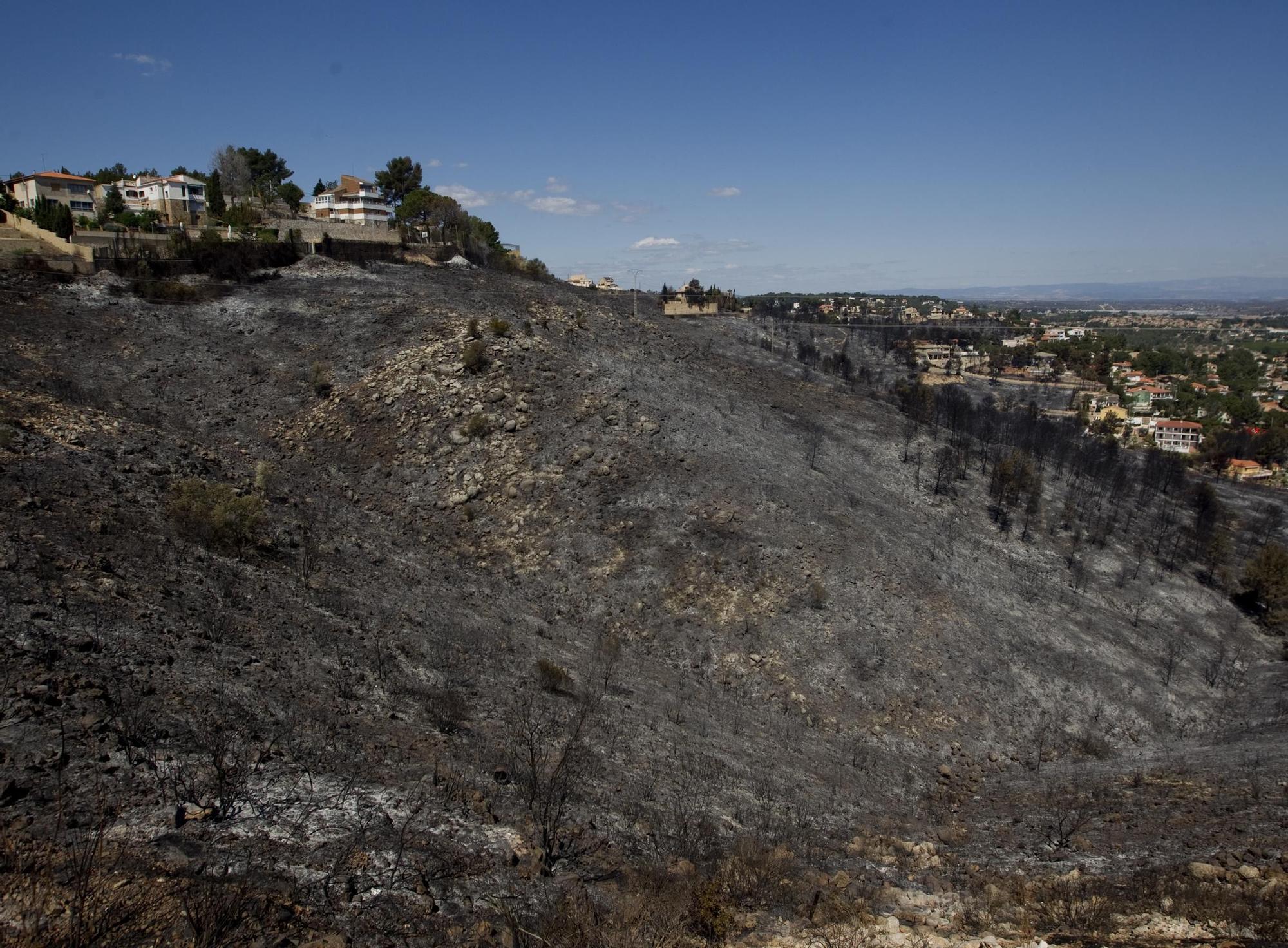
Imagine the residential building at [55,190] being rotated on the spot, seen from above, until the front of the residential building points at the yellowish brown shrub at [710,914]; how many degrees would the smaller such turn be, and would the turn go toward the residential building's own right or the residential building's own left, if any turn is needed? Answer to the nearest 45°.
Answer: approximately 45° to the residential building's own right

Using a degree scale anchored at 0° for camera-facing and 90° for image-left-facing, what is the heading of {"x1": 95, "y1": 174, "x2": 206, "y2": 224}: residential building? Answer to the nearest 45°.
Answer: approximately 315°

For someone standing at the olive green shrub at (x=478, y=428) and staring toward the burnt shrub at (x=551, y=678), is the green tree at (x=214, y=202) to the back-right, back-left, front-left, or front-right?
back-right

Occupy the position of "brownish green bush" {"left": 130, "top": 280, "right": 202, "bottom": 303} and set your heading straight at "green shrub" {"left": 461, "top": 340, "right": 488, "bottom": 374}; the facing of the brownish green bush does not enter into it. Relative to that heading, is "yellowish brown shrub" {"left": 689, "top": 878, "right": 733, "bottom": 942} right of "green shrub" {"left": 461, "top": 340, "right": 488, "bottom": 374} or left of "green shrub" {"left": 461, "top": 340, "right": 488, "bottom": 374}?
right

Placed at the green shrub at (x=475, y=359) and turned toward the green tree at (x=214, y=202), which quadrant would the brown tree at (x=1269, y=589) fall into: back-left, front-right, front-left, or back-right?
back-right
